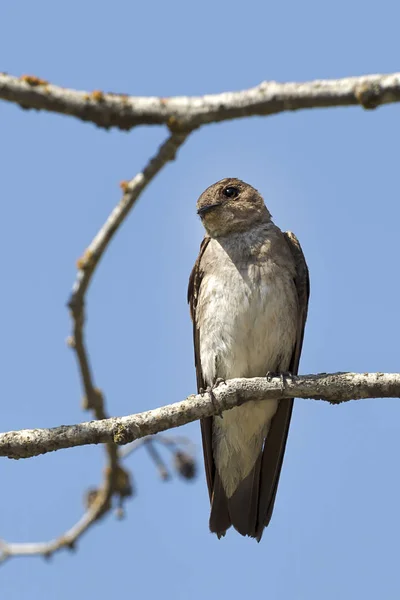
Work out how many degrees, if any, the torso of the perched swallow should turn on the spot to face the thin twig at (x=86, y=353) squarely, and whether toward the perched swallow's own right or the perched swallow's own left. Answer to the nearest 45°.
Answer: approximately 45° to the perched swallow's own right

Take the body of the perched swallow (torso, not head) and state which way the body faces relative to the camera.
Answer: toward the camera
